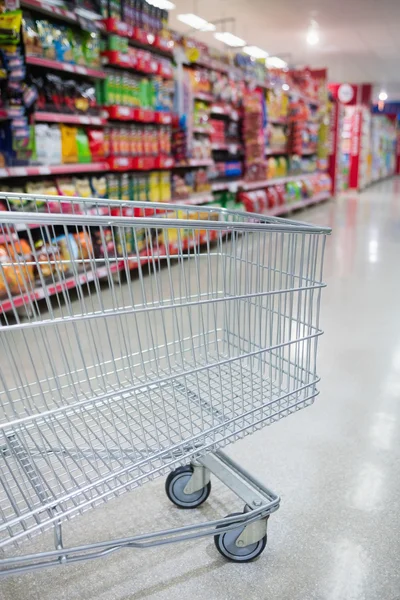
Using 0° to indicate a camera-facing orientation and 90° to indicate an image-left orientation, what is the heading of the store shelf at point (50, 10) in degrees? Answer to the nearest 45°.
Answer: approximately 315°

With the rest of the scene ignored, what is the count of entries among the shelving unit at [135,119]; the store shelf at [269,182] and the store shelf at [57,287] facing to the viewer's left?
0

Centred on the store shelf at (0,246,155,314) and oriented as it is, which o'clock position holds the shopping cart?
The shopping cart is roughly at 1 o'clock from the store shelf.

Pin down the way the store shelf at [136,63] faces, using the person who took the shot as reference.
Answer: facing the viewer and to the right of the viewer

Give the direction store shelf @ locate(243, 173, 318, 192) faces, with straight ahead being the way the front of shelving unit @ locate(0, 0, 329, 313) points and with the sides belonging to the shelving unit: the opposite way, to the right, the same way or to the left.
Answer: the same way

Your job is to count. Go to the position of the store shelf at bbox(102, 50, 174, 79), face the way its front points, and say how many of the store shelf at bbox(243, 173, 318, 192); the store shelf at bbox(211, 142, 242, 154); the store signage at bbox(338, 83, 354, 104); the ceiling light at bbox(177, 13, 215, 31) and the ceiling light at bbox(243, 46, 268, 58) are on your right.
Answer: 0

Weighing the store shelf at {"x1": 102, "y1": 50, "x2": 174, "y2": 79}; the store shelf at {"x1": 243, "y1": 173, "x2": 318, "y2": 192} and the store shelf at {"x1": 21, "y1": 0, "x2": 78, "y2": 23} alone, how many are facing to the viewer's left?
0

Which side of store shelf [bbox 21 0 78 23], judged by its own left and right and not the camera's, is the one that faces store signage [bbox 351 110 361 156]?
left

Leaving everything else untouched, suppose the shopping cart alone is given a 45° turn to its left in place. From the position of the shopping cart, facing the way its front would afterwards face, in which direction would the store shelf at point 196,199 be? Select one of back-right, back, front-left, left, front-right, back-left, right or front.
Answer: front

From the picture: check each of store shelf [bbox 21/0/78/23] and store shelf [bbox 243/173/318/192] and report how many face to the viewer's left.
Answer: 0

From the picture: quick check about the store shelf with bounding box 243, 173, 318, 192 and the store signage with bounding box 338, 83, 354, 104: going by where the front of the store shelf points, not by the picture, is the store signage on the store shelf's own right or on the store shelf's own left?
on the store shelf's own left

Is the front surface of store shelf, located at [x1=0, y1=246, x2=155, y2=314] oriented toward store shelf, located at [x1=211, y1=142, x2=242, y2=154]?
no

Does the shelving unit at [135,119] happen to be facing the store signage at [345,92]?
no

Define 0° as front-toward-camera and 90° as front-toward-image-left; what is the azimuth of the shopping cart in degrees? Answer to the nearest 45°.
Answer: approximately 225°

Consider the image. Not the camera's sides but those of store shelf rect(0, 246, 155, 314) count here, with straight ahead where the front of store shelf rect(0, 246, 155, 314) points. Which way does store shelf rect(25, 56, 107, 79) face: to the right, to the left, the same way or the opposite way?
the same way

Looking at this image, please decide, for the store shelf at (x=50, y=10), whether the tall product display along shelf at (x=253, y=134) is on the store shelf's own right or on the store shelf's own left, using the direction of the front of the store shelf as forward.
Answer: on the store shelf's own left
